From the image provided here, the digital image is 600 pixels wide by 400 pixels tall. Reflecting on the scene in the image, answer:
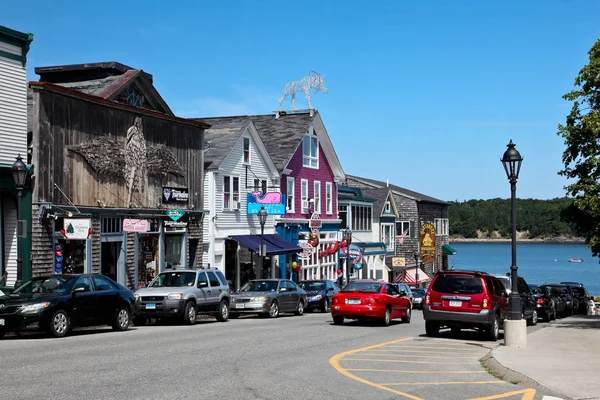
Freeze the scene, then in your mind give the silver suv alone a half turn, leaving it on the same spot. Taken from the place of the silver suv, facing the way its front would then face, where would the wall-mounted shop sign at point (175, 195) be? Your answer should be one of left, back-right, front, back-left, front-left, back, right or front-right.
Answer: front-left

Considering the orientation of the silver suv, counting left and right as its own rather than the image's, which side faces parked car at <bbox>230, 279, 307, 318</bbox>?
back

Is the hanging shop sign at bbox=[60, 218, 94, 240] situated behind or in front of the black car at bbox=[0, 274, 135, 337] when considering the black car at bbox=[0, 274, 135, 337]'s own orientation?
behind

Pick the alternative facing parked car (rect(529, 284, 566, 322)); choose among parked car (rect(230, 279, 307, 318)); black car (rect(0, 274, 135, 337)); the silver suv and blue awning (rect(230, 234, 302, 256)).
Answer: the blue awning

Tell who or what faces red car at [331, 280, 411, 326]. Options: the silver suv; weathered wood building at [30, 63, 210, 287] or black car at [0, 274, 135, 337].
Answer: the weathered wood building

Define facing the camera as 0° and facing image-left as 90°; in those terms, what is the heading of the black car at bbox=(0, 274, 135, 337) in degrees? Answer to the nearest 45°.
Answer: approximately 45°

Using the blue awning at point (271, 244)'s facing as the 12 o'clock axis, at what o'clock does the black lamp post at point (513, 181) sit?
The black lamp post is roughly at 1 o'clock from the blue awning.

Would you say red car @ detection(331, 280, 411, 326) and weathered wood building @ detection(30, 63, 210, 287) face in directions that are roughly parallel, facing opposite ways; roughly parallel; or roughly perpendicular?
roughly perpendicular

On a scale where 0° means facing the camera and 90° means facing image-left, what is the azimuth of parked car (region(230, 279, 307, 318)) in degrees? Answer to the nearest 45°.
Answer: approximately 45°

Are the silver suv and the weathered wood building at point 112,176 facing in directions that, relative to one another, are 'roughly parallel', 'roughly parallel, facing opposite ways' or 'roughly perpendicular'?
roughly perpendicular

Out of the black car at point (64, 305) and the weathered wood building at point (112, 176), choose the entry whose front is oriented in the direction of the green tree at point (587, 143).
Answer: the weathered wood building
